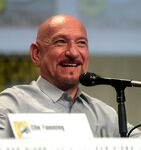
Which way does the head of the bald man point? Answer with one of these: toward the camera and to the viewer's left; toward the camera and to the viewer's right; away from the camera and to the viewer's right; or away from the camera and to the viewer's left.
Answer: toward the camera and to the viewer's right

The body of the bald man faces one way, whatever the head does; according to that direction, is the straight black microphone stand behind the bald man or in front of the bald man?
in front

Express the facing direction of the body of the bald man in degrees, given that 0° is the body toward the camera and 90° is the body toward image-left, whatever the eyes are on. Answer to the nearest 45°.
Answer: approximately 315°
